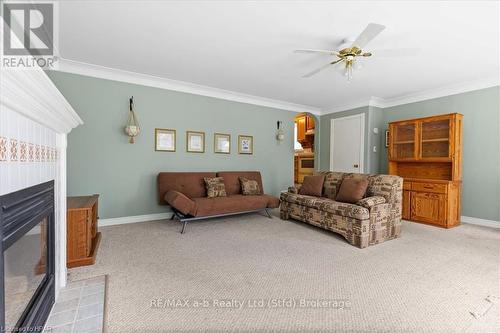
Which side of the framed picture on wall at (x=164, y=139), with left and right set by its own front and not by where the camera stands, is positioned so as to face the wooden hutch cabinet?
left

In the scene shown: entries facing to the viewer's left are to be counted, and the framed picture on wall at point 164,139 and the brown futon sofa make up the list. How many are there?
0

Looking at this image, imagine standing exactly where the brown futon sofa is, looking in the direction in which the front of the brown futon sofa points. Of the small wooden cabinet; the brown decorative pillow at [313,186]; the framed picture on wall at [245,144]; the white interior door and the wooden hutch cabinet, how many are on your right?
1

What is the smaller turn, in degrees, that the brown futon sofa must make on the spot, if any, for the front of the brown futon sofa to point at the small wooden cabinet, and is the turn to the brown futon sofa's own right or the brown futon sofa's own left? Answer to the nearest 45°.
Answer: approximately 90° to the brown futon sofa's own right

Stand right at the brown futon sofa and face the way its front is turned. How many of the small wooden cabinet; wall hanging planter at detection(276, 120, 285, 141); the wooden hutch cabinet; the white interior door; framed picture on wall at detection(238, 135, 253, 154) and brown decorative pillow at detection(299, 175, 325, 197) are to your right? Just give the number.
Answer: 1

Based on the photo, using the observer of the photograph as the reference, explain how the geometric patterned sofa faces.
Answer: facing the viewer and to the left of the viewer

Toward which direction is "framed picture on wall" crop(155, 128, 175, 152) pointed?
toward the camera

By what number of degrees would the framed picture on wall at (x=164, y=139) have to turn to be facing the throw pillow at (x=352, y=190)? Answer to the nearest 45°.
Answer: approximately 45° to its left

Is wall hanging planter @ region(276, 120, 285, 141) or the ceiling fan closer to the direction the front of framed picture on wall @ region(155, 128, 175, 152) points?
the ceiling fan
